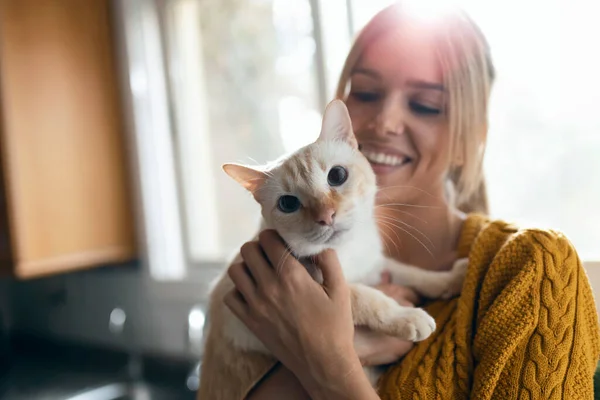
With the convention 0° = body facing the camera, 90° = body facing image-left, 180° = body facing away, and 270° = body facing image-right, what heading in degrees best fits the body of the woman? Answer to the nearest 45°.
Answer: approximately 45°

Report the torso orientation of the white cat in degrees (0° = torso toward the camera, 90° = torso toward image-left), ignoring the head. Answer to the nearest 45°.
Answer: approximately 315°

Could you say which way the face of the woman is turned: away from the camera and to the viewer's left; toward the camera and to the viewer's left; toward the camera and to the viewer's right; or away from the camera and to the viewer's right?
toward the camera and to the viewer's left
